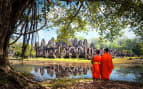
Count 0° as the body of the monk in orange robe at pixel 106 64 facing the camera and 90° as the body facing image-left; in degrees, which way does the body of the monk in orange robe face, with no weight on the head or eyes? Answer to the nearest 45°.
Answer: approximately 180°
